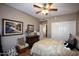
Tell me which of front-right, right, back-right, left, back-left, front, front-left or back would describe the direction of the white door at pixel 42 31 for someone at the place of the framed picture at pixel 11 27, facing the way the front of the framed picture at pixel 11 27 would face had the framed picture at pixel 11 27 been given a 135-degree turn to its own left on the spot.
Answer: right

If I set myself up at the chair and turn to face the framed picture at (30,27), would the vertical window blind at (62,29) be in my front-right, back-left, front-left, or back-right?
front-right

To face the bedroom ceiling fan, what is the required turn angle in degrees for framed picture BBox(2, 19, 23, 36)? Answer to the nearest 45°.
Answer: approximately 45° to its left

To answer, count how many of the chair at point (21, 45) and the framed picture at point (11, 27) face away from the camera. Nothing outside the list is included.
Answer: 0

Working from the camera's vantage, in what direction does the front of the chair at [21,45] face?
facing the viewer and to the right of the viewer
